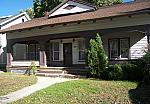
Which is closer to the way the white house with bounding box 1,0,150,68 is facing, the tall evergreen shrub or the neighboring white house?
the tall evergreen shrub

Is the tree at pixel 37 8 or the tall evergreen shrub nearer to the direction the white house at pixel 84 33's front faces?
the tall evergreen shrub

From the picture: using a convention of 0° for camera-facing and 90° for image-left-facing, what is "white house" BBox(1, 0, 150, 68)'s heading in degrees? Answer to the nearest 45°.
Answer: approximately 45°

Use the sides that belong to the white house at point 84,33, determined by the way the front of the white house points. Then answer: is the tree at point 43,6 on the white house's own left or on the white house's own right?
on the white house's own right

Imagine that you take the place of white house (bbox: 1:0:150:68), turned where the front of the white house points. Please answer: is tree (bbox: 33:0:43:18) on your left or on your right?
on your right

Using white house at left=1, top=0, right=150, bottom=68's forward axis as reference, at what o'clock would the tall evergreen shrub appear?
The tall evergreen shrub is roughly at 10 o'clock from the white house.

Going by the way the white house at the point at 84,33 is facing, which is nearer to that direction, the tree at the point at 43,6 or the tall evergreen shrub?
the tall evergreen shrub
